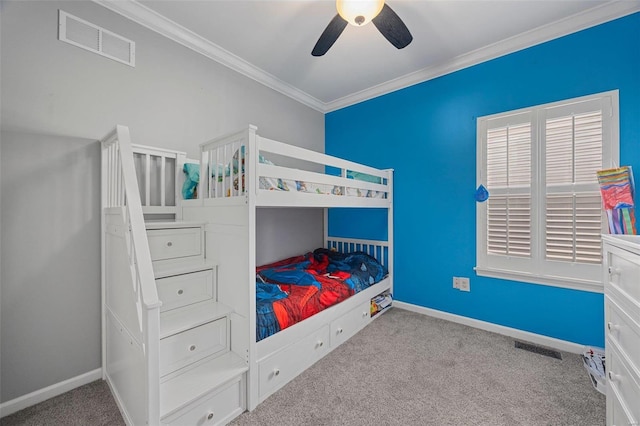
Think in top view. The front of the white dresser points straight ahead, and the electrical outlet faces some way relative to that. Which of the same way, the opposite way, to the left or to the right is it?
to the left

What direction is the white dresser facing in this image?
to the viewer's left

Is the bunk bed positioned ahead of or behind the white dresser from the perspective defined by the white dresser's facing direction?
ahead

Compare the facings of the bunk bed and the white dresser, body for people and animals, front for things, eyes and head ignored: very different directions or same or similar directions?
very different directions

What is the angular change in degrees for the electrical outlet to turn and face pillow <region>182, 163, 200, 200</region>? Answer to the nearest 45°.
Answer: approximately 45° to its right

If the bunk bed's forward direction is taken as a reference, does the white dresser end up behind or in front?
in front
